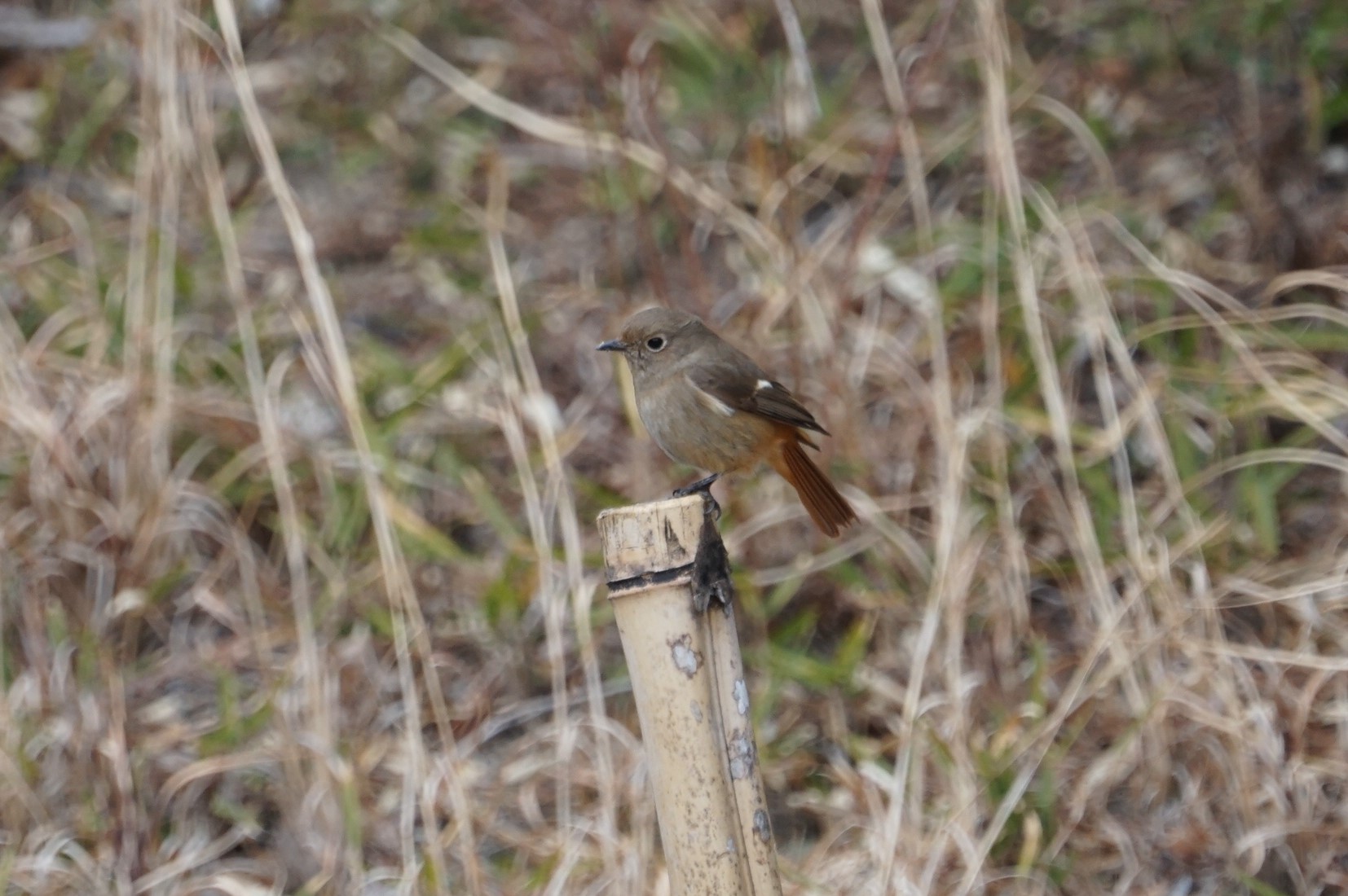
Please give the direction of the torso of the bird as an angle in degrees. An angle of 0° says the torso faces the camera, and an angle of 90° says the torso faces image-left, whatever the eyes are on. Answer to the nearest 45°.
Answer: approximately 90°
